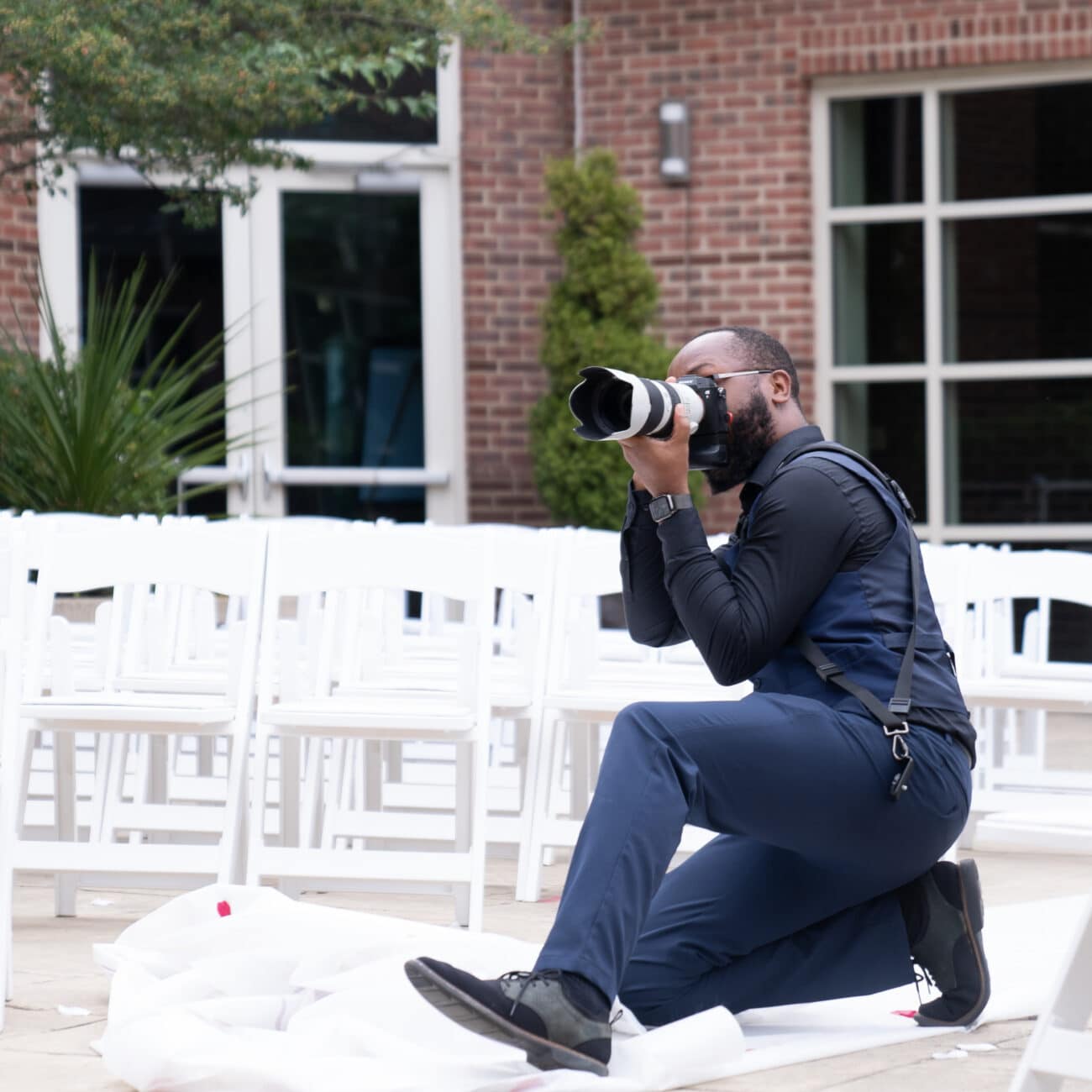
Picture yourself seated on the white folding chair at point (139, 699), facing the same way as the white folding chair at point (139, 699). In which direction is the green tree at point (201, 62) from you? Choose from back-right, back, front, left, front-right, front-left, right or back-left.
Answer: back

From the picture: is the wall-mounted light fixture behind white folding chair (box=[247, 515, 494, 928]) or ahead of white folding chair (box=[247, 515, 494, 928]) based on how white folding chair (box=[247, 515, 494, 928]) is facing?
behind

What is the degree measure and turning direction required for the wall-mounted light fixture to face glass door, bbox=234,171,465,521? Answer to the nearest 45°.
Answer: approximately 90° to its right

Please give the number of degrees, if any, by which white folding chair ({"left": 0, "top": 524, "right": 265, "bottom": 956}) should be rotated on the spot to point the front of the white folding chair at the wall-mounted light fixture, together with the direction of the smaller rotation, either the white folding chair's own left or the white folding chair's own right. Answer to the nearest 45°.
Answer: approximately 135° to the white folding chair's own left

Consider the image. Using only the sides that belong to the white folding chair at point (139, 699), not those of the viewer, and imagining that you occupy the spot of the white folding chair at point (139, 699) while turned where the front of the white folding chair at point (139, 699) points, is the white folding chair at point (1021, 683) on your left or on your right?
on your left

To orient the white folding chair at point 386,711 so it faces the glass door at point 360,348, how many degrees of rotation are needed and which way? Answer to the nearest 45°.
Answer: approximately 180°
